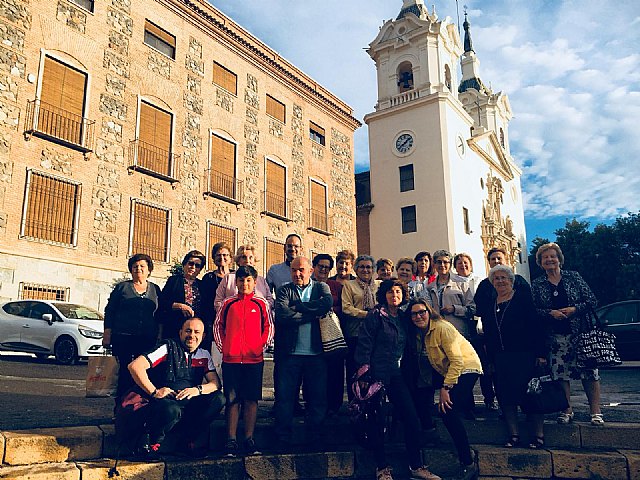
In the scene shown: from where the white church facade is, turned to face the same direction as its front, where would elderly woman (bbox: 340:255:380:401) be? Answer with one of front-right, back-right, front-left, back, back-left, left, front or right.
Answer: front-right

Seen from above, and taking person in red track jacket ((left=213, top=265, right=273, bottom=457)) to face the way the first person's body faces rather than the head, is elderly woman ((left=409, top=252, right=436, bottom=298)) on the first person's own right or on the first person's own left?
on the first person's own left

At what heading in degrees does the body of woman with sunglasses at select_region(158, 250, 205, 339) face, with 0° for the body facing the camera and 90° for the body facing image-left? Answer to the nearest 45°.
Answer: approximately 315°

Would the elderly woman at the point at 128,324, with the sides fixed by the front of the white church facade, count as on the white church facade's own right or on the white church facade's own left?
on the white church facade's own right

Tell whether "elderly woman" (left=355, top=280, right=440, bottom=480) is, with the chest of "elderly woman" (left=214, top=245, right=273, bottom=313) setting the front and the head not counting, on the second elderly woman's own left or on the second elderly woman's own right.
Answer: on the second elderly woman's own left
